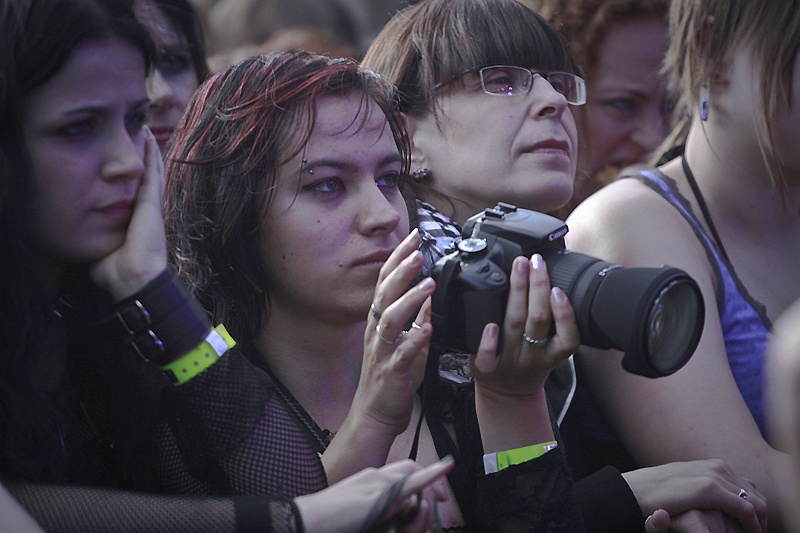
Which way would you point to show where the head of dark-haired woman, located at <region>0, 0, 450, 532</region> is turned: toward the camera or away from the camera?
toward the camera

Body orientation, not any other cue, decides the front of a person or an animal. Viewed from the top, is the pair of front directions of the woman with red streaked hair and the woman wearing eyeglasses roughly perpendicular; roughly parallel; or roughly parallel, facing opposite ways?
roughly parallel

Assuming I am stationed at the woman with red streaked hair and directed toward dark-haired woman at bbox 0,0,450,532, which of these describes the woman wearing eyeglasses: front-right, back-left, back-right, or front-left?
back-right

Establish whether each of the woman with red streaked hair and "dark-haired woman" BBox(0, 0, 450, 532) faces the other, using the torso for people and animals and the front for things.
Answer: no

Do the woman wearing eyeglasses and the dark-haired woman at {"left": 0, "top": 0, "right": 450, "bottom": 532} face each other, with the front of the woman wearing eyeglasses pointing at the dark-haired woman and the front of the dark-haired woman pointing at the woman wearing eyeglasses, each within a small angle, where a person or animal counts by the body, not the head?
no

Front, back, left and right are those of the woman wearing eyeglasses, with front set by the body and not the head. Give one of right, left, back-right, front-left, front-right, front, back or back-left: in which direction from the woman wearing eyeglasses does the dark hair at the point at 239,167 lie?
right

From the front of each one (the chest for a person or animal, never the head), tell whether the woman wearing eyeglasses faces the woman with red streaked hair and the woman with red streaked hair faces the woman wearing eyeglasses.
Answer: no

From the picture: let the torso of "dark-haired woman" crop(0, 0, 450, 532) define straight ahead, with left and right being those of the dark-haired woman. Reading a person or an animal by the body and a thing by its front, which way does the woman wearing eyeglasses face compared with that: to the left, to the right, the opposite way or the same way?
the same way

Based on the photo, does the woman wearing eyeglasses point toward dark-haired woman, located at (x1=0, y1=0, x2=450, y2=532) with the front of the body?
no

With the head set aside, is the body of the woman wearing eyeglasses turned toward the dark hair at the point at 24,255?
no

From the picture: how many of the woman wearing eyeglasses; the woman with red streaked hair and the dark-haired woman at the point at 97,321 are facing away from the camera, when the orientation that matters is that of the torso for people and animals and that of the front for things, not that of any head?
0

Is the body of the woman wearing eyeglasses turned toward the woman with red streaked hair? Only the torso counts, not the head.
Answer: no

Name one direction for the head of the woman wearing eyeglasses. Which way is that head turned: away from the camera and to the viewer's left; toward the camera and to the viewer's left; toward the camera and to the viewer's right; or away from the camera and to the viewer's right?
toward the camera and to the viewer's right

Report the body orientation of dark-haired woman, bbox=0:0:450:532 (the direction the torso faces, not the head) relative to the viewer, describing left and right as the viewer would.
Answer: facing the viewer and to the right of the viewer

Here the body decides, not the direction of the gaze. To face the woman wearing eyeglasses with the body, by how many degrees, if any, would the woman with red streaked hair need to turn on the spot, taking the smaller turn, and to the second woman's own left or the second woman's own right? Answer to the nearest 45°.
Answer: approximately 90° to the second woman's own left

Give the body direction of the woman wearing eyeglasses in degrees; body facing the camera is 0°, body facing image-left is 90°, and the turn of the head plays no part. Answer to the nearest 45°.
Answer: approximately 315°
